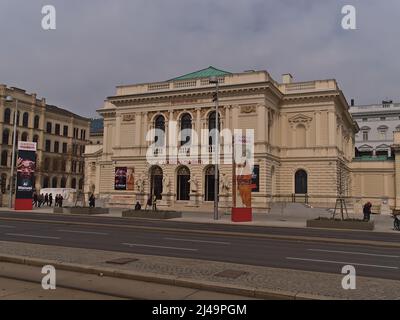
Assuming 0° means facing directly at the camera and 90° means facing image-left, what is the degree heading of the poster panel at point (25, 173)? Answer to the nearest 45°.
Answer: approximately 0°
